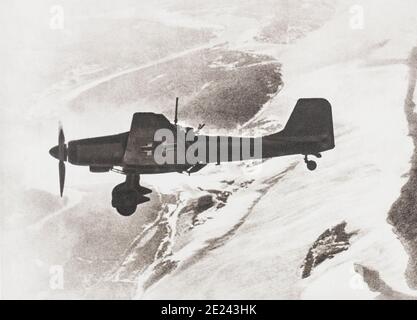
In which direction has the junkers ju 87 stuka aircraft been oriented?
to the viewer's left
